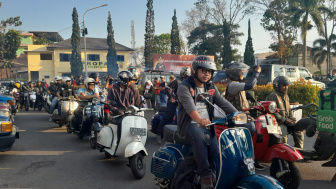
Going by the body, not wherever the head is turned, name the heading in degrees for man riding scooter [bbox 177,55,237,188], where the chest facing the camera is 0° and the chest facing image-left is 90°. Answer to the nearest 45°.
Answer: approximately 315°

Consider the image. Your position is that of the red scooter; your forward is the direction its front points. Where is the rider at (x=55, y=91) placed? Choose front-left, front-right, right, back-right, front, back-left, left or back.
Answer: back

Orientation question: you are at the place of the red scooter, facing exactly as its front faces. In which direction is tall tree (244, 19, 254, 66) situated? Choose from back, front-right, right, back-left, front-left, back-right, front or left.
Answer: back-left

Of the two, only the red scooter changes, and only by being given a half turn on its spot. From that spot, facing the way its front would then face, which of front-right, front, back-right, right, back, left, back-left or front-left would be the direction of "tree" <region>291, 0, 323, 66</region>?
front-right

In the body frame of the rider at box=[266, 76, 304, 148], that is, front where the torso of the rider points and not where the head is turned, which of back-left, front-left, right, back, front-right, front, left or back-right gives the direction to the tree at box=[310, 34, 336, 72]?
back-left

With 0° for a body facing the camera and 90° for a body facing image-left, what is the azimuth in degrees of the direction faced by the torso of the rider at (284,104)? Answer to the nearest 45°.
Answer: approximately 315°
